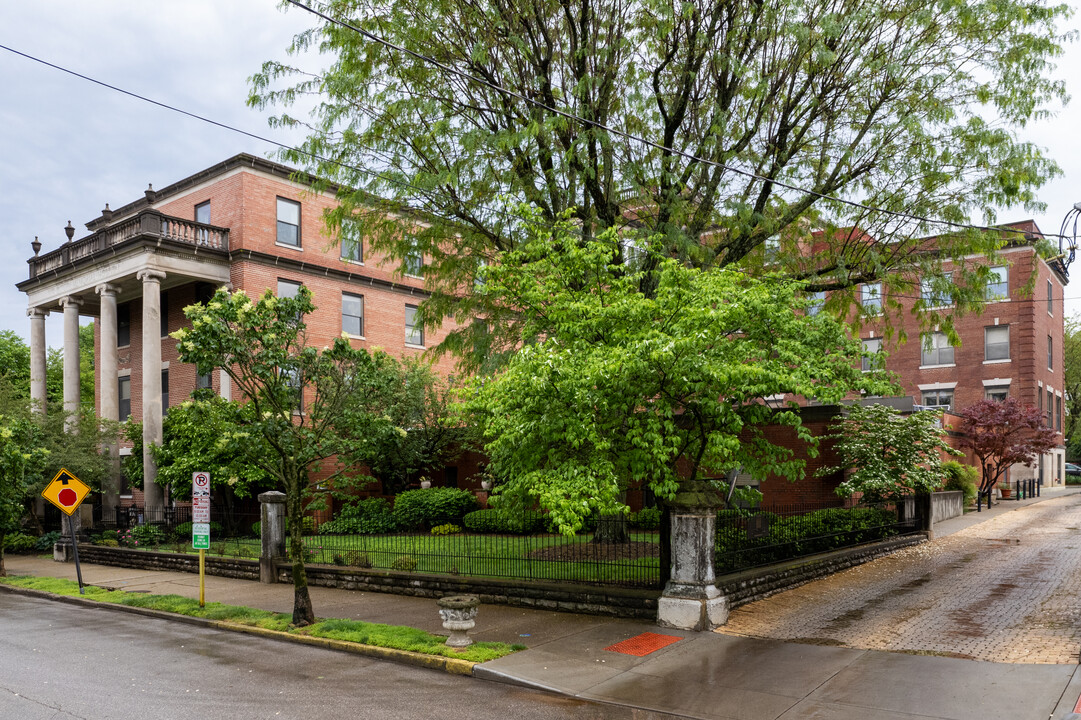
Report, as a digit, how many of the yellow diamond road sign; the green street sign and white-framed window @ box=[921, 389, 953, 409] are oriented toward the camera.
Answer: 3

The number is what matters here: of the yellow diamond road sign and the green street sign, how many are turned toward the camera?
2

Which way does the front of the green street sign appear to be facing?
toward the camera

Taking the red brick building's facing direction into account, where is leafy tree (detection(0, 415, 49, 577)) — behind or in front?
in front

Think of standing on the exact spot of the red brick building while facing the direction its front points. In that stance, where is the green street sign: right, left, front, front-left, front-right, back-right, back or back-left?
front-left

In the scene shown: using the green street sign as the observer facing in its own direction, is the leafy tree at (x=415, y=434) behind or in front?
behind

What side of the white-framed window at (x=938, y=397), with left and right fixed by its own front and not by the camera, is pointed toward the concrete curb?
front

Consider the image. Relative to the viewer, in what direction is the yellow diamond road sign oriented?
toward the camera

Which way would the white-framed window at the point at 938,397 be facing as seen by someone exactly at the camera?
facing the viewer

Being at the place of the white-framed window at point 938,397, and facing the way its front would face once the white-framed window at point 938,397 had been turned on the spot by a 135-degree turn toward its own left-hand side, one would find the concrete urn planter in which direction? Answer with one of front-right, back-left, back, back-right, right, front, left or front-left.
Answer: back-right

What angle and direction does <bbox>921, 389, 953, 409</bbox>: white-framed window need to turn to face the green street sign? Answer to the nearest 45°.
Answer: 0° — it already faces it
